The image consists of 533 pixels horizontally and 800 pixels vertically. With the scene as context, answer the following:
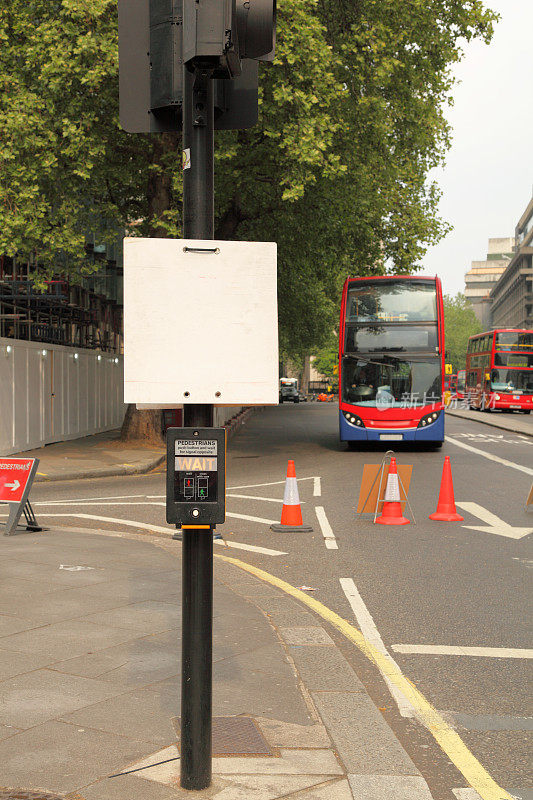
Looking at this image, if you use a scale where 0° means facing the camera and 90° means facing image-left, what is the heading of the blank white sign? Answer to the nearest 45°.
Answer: approximately 0°

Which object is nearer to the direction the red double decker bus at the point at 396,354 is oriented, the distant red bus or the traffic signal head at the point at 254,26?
the traffic signal head

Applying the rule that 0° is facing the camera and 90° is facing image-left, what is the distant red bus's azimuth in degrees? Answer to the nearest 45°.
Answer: approximately 0°

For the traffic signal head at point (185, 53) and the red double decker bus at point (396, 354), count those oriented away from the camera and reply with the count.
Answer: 1

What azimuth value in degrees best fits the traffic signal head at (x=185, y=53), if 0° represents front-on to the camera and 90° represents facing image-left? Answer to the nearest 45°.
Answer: approximately 180°

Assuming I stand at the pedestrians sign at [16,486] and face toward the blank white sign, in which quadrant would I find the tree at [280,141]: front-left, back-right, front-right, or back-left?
back-left

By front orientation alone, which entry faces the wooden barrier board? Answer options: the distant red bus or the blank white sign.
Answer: the distant red bus
